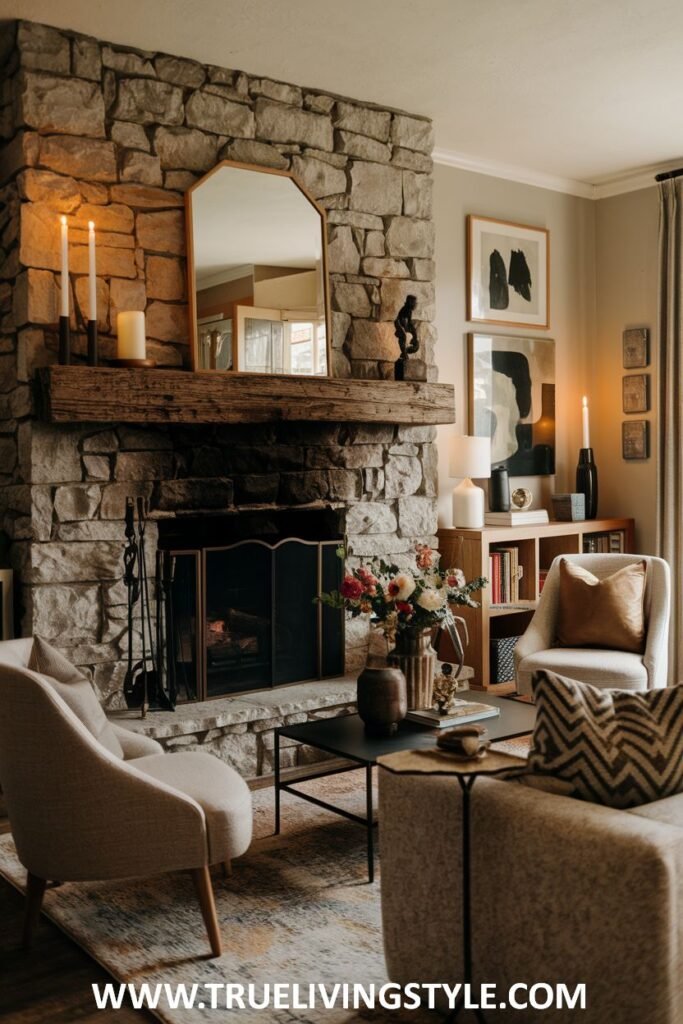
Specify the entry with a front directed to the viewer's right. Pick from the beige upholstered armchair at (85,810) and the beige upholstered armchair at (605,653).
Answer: the beige upholstered armchair at (85,810)

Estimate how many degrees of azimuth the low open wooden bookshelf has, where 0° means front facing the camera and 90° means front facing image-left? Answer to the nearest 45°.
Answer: approximately 315°

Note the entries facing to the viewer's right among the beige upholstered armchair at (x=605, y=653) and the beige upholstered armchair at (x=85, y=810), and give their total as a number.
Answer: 1

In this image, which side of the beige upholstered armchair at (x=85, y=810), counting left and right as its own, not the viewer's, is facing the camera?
right

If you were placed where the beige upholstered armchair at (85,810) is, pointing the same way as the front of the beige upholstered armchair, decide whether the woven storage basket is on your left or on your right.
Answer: on your left
